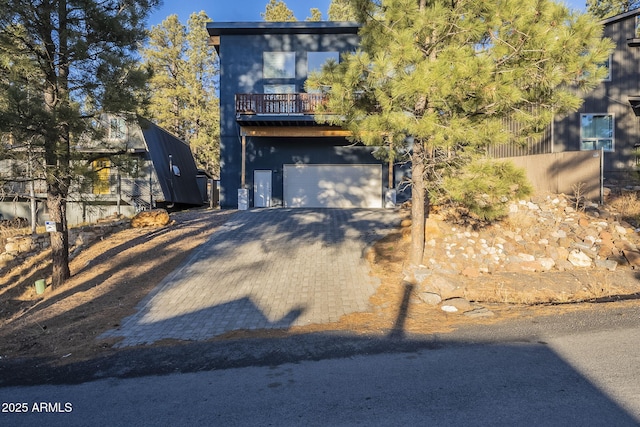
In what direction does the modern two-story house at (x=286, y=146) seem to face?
toward the camera

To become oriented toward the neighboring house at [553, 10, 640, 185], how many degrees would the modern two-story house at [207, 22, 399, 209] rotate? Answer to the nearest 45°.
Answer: approximately 90° to its left

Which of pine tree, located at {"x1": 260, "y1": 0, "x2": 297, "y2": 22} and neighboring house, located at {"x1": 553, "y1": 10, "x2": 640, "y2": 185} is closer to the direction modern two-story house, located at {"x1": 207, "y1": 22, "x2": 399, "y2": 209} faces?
the neighboring house

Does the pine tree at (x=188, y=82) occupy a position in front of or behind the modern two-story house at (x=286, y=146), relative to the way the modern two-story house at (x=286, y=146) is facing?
behind

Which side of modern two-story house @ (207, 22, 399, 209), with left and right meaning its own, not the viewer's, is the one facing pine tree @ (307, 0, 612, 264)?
front

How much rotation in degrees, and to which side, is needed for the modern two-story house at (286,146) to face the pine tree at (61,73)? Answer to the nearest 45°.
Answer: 0° — it already faces it

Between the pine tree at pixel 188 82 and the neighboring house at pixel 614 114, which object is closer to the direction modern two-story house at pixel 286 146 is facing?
the neighboring house

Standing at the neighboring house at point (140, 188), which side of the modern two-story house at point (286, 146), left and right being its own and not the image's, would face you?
right

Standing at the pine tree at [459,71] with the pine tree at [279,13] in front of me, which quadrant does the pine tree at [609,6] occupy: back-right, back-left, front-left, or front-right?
front-right

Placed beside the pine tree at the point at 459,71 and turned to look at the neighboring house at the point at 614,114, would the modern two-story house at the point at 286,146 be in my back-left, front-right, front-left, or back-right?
front-left

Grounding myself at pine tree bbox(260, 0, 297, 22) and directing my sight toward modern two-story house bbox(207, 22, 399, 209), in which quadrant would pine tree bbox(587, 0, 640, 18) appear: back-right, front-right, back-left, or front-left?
front-left

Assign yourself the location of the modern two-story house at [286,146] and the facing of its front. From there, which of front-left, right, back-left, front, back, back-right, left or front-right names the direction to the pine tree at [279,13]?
back
